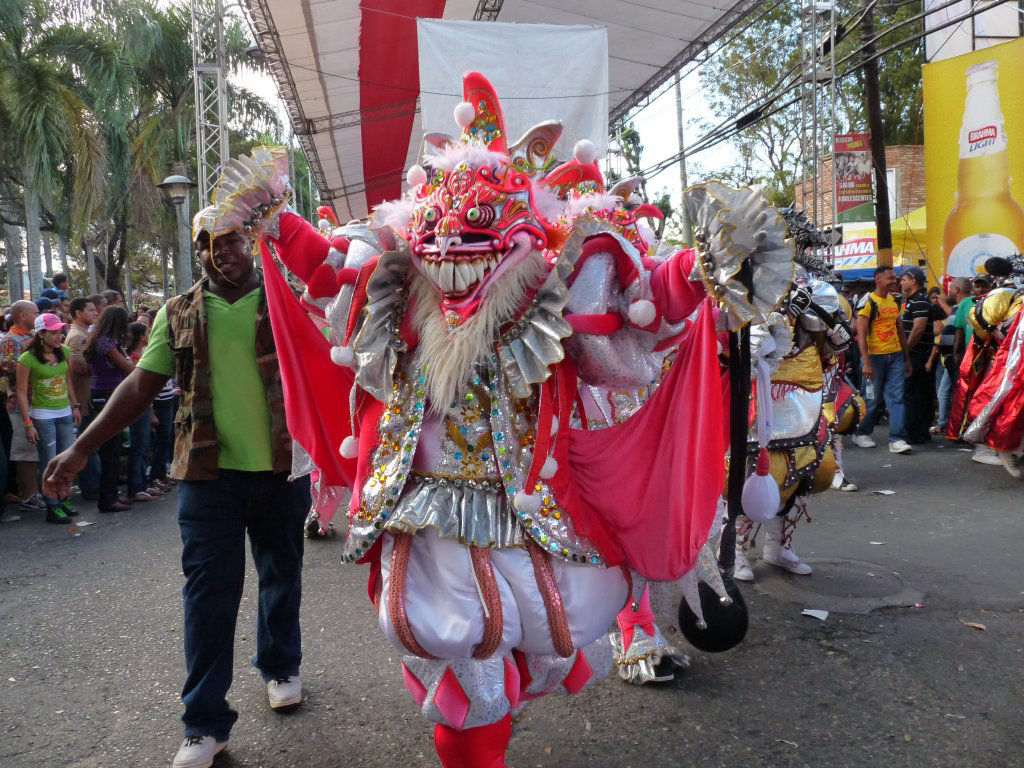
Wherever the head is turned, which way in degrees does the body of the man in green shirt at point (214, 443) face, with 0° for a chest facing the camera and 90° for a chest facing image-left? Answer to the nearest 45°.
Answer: approximately 0°

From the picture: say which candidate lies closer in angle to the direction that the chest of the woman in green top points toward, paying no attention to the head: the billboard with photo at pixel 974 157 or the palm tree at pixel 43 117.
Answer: the billboard with photo

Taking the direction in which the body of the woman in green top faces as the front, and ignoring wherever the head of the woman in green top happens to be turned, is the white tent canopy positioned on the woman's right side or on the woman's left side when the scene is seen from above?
on the woman's left side

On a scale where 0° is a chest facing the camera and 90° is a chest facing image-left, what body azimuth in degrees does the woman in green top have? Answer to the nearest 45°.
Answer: approximately 315°

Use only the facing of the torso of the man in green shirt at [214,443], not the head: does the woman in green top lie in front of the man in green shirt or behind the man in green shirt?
behind

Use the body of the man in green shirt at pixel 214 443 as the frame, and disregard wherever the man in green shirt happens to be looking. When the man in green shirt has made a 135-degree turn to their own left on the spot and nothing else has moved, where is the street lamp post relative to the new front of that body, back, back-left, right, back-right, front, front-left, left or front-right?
front-left

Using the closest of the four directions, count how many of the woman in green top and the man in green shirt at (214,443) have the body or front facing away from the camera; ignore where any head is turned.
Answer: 0

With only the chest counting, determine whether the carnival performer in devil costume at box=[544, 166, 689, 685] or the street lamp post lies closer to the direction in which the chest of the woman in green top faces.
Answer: the carnival performer in devil costume

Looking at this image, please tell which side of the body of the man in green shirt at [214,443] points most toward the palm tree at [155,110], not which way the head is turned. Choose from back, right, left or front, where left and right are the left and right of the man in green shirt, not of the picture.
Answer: back

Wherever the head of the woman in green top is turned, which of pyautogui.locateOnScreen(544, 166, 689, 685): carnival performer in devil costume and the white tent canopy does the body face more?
the carnival performer in devil costume
